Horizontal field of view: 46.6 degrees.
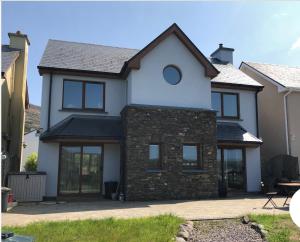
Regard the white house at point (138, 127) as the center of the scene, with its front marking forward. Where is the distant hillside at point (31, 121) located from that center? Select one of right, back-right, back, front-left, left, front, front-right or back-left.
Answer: back-right

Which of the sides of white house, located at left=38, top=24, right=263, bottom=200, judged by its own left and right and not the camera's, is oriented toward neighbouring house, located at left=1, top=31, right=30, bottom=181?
right

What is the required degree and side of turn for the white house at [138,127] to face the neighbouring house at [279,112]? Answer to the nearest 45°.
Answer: approximately 135° to its left

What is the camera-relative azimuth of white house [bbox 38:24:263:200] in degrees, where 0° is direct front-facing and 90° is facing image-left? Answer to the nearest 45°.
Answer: approximately 0°
